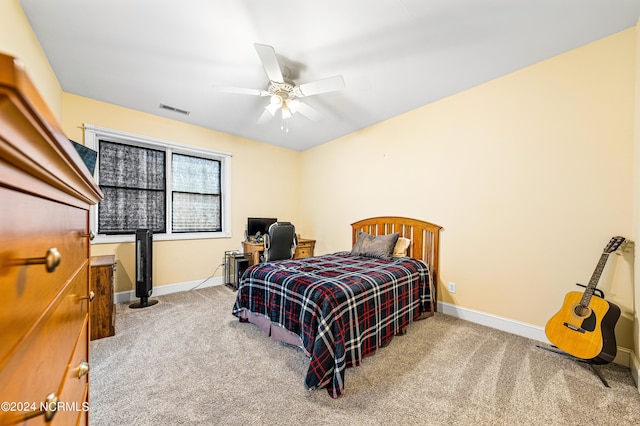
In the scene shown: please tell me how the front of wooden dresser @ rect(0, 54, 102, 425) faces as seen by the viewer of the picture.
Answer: facing to the right of the viewer

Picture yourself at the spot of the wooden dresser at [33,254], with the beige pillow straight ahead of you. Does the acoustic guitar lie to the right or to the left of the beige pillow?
right

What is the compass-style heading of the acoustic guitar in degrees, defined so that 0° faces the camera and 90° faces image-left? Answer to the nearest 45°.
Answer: approximately 45°

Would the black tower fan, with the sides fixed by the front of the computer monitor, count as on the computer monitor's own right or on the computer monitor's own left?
on the computer monitor's own right

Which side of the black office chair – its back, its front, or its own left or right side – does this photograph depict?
back

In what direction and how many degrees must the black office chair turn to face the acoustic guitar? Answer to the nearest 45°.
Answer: approximately 135° to its right

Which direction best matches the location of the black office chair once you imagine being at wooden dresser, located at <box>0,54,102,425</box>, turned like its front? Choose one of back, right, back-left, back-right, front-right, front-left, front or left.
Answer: front-left

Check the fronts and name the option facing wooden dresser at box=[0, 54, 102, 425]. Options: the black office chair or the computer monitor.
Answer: the computer monitor

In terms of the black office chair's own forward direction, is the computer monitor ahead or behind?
ahead
